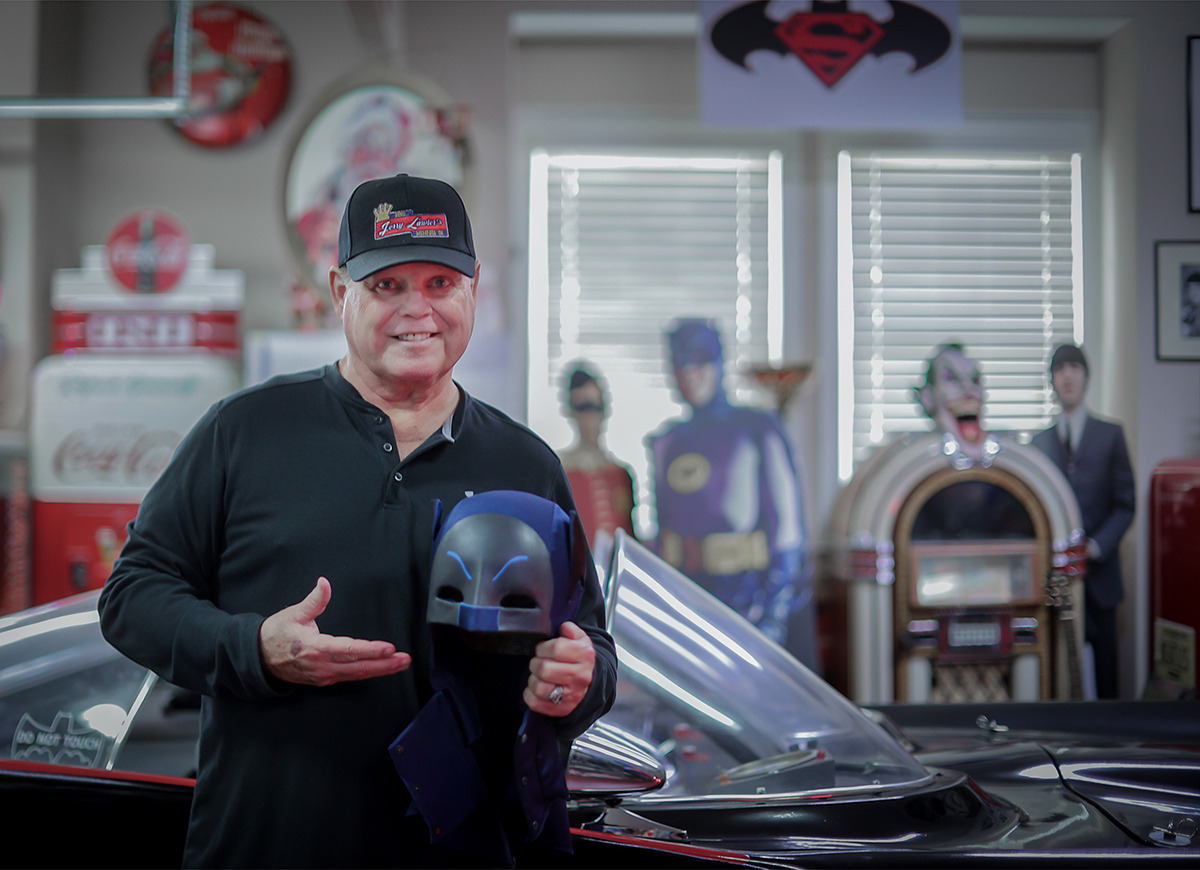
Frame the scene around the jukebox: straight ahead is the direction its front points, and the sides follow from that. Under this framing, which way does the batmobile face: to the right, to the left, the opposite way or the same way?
to the left

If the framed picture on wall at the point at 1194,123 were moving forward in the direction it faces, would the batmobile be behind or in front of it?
in front

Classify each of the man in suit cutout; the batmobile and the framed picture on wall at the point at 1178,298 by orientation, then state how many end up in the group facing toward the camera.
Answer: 2

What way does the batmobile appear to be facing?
to the viewer's right
